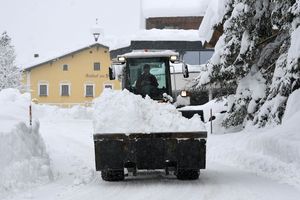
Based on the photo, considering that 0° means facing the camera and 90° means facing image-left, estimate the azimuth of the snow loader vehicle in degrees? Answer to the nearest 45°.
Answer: approximately 0°

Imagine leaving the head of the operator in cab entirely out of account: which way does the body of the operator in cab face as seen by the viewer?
toward the camera

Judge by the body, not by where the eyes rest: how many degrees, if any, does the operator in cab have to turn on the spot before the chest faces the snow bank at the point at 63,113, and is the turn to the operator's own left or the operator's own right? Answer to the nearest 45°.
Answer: approximately 180°

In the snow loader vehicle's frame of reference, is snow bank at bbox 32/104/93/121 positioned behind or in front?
behind

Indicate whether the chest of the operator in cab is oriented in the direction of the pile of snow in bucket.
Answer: yes

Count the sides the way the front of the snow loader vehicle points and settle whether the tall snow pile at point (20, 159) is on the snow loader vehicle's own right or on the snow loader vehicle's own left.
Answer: on the snow loader vehicle's own right

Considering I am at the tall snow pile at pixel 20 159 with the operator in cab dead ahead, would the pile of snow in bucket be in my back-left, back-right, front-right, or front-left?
front-right
